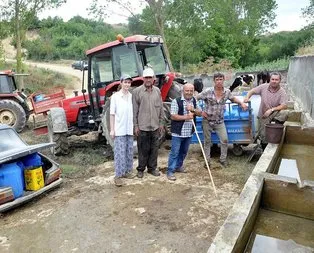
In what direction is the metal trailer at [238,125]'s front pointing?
to the viewer's left

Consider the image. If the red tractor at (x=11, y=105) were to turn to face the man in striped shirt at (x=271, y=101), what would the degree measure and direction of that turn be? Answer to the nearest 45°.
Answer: approximately 135° to its left

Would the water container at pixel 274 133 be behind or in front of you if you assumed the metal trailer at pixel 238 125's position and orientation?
behind

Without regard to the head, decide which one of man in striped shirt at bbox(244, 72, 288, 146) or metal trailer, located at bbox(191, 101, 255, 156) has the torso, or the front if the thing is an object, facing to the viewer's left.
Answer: the metal trailer

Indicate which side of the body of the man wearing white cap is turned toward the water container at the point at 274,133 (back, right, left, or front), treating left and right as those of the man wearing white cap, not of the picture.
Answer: left

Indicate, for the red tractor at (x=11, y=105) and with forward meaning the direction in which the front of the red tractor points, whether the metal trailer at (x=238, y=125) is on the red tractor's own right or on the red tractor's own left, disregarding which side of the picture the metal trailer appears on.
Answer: on the red tractor's own left

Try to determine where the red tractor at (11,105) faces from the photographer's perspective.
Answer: facing to the left of the viewer

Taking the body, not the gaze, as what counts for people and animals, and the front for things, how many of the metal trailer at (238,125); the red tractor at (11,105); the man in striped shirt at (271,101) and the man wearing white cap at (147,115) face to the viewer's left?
2

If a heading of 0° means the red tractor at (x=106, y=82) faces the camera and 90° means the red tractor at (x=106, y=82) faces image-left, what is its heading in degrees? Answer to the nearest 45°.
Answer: approximately 135°
